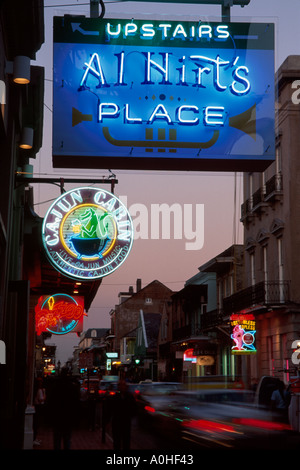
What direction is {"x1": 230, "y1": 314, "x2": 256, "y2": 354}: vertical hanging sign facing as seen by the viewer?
toward the camera

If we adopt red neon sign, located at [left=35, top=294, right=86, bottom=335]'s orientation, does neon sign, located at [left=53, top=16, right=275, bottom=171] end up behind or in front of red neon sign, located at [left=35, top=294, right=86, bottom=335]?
in front

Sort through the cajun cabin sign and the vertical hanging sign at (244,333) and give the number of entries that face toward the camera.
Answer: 2

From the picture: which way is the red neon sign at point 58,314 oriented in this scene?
toward the camera

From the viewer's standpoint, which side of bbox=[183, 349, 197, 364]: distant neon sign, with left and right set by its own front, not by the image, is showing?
front

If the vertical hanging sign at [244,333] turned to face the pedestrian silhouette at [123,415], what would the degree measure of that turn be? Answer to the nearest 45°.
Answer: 0° — it already faces them

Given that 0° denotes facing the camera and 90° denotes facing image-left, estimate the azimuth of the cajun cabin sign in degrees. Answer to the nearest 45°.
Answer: approximately 0°

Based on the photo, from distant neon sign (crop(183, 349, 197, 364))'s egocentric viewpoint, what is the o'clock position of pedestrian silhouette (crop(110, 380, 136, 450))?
The pedestrian silhouette is roughly at 12 o'clock from the distant neon sign.

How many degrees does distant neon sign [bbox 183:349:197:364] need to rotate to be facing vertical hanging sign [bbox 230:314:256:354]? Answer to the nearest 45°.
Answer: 0° — it already faces it
